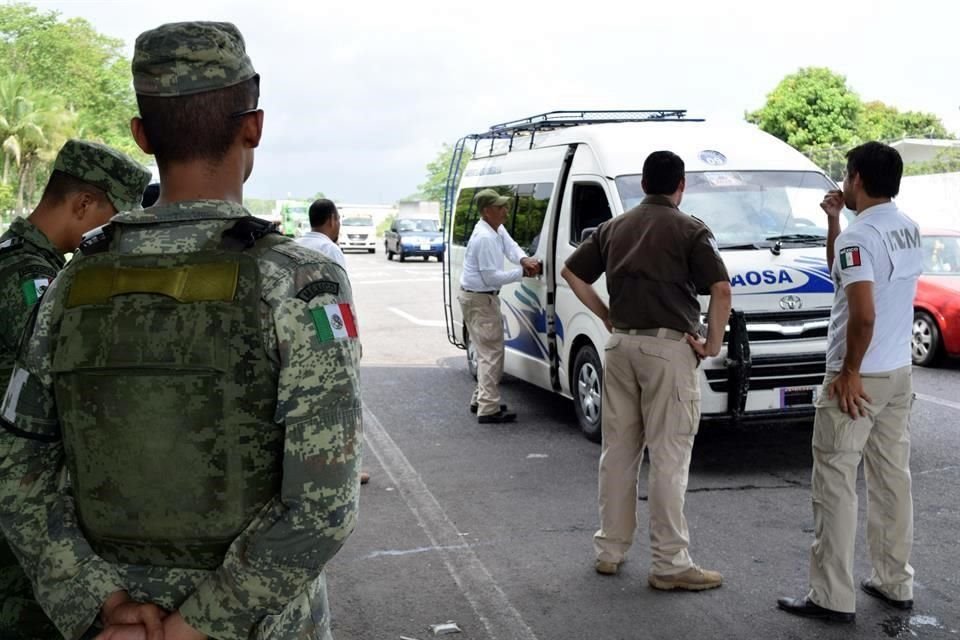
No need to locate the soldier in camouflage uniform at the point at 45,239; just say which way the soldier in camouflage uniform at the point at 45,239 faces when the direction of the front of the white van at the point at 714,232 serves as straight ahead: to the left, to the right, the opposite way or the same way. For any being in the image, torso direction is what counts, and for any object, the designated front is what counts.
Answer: to the left

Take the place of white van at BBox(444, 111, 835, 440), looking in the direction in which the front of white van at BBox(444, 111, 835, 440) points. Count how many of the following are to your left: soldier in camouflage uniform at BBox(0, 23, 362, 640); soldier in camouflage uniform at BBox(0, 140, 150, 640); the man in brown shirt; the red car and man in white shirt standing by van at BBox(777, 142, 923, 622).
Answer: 1

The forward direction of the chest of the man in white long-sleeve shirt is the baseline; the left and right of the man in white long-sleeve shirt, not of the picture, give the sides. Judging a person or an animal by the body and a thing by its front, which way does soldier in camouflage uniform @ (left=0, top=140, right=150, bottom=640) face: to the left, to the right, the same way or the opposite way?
the same way

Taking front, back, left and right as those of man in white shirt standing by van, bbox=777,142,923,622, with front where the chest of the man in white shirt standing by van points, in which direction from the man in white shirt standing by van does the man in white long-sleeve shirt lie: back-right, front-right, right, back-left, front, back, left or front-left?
front

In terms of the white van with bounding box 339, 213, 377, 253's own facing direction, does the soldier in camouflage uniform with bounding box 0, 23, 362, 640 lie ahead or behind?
ahead

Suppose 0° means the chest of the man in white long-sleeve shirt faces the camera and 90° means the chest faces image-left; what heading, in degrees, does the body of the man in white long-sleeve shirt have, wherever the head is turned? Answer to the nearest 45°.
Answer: approximately 270°

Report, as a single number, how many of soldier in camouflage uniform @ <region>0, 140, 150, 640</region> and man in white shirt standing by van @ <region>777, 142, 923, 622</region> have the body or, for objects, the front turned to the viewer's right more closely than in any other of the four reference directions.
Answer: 1

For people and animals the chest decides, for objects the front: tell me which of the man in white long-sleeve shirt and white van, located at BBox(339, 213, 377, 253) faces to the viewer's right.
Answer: the man in white long-sleeve shirt

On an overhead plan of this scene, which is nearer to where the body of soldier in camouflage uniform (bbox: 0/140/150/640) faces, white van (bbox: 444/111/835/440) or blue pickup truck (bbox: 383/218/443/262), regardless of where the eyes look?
the white van

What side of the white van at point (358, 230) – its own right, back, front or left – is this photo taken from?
front

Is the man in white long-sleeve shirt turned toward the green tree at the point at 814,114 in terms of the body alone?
no

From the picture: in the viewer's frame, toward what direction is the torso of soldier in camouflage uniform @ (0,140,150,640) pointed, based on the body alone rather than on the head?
to the viewer's right

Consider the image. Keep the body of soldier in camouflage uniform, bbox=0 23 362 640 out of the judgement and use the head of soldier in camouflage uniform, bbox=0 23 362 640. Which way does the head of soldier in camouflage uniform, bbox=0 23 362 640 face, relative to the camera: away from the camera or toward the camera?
away from the camera

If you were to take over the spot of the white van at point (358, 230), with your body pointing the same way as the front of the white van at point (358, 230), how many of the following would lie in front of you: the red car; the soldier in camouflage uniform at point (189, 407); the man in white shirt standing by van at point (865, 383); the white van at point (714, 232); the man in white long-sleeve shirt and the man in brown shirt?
6

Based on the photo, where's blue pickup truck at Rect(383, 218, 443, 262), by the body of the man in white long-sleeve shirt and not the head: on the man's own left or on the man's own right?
on the man's own left

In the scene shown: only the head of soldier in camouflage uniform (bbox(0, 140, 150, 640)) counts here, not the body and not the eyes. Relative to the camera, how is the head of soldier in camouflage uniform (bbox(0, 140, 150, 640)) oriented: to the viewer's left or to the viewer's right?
to the viewer's right

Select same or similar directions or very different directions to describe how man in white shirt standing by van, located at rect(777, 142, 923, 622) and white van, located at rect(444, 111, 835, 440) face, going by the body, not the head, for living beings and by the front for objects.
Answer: very different directions
